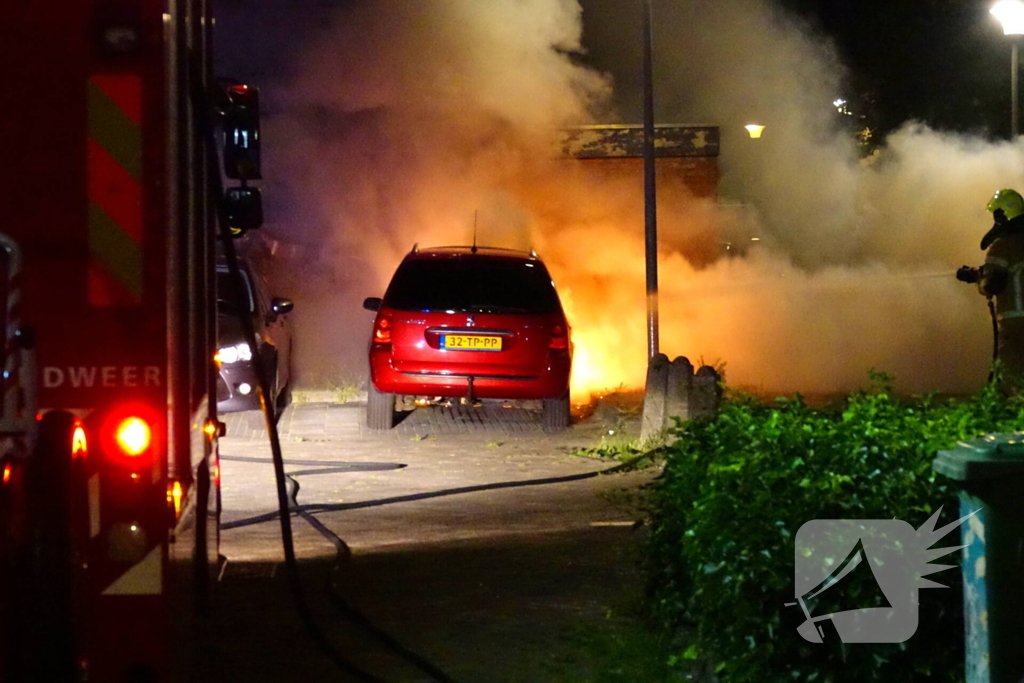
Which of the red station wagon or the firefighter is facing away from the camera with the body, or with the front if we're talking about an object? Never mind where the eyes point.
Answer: the red station wagon

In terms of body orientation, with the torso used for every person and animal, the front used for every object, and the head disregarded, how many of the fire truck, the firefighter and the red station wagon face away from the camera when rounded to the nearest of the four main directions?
2

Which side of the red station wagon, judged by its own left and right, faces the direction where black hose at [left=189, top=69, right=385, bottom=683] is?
back

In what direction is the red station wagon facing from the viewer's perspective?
away from the camera

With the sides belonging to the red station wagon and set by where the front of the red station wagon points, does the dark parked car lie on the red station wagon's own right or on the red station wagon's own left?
on the red station wagon's own left

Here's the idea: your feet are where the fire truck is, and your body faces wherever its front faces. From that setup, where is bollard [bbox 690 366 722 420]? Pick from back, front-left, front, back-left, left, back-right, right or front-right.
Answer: front-right

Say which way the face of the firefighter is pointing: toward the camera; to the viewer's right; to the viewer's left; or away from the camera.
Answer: to the viewer's left

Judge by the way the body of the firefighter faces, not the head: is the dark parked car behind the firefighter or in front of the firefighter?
in front

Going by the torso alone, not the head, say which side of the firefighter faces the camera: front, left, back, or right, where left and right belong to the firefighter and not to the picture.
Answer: left

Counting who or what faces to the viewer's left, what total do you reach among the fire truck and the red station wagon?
0

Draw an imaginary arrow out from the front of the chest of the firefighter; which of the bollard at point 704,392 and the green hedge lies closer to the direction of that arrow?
the bollard

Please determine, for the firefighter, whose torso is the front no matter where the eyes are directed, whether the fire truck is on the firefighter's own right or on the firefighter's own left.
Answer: on the firefighter's own left

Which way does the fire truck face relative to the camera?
away from the camera
